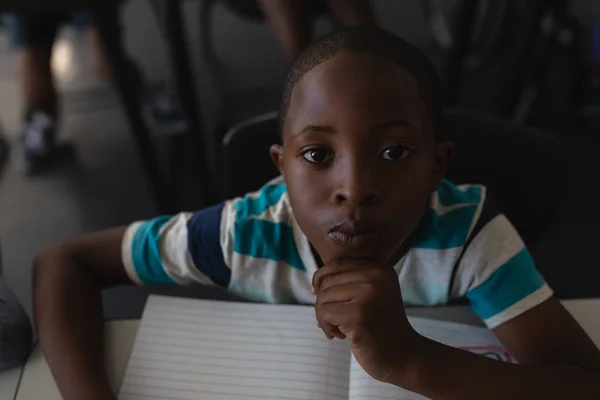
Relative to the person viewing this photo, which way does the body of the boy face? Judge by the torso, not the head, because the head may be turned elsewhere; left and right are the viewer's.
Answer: facing the viewer

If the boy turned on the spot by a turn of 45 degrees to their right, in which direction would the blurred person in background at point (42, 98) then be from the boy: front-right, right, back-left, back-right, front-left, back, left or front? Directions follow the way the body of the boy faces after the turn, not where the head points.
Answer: right

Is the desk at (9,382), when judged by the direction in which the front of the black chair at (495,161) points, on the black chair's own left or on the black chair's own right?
on the black chair's own right

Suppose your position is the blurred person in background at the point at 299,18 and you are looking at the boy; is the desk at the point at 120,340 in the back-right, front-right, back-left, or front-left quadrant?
front-right

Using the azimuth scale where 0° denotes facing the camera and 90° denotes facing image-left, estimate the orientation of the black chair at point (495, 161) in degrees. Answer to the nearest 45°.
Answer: approximately 0°
